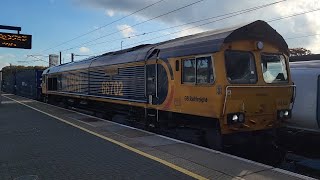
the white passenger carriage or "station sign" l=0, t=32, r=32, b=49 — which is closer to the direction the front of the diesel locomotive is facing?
the white passenger carriage

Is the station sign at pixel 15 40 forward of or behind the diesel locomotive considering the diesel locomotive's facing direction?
behind
